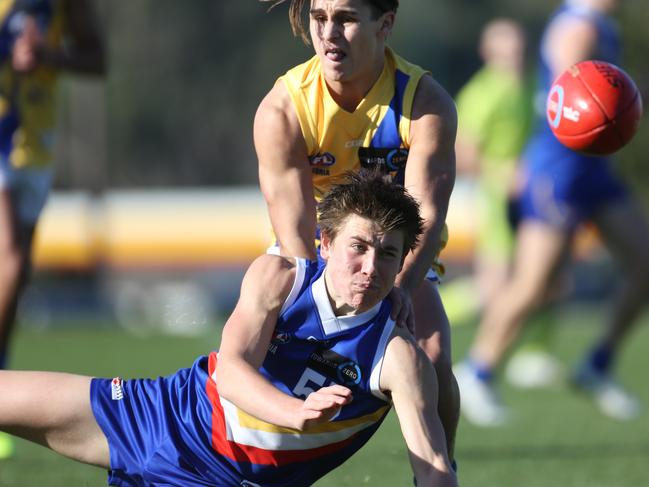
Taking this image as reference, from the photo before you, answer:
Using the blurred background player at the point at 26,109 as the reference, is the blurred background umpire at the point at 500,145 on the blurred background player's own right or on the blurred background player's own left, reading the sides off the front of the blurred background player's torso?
on the blurred background player's own left

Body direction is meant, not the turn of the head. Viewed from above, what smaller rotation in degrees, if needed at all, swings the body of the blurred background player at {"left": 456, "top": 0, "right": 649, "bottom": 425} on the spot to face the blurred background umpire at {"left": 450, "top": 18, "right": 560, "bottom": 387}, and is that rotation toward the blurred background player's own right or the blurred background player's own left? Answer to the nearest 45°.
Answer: approximately 135° to the blurred background player's own left

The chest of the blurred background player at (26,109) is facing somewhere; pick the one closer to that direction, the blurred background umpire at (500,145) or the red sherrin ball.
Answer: the red sherrin ball

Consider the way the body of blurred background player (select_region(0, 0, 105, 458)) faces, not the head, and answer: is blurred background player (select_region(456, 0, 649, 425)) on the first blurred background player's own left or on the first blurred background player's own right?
on the first blurred background player's own left
